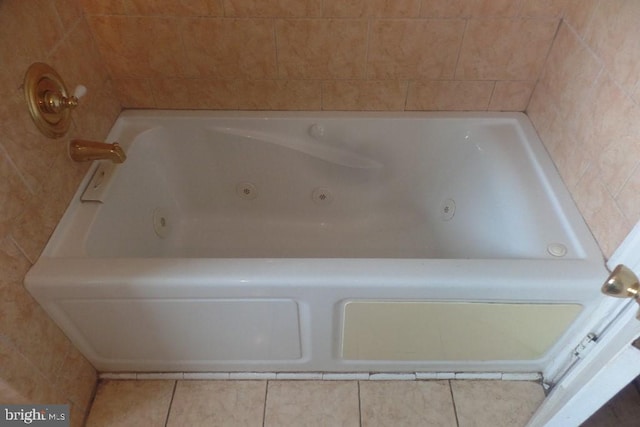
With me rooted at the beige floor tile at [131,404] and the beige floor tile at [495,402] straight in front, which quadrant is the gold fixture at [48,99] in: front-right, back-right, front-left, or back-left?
back-left

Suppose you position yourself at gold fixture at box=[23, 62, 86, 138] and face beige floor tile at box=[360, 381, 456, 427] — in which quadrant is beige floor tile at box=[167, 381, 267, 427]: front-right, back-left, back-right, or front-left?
front-right

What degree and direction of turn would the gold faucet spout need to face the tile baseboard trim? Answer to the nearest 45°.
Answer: approximately 45° to its right

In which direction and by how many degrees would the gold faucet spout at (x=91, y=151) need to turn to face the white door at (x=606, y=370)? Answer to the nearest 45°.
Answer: approximately 45° to its right

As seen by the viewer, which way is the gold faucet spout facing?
to the viewer's right

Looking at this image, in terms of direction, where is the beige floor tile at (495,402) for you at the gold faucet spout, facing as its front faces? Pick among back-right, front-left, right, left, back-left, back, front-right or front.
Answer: front-right

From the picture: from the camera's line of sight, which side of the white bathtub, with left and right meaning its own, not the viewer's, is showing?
front

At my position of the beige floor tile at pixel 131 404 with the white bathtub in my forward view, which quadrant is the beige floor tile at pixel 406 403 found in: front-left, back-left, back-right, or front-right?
front-right
